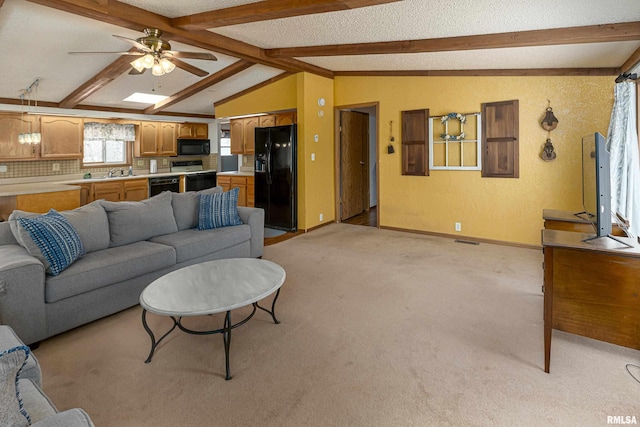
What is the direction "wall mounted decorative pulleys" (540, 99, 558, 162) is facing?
toward the camera

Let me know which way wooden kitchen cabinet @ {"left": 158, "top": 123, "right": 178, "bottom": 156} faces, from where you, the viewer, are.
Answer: facing the viewer

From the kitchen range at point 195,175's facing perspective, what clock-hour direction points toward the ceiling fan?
The ceiling fan is roughly at 12 o'clock from the kitchen range.

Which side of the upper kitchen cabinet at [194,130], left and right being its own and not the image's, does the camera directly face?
front

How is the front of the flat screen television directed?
to the viewer's left

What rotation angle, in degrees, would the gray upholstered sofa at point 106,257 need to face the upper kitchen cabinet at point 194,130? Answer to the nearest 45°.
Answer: approximately 135° to its left

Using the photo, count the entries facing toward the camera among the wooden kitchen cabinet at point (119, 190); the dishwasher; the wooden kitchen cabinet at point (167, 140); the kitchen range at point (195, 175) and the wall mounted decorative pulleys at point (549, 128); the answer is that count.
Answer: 5

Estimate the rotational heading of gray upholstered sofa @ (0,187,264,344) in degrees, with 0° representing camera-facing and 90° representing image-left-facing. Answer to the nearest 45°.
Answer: approximately 315°

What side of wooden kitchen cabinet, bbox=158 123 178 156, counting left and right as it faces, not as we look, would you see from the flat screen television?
front

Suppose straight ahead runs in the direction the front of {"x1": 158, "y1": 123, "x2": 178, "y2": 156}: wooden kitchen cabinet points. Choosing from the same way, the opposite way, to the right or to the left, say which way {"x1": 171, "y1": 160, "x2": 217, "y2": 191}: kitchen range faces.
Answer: the same way

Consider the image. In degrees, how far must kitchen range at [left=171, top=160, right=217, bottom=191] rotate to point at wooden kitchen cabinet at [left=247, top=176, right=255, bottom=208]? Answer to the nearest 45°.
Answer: approximately 45° to its left

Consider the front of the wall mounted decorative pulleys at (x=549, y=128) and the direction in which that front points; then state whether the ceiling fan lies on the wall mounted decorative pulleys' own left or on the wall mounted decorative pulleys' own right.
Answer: on the wall mounted decorative pulleys' own right
